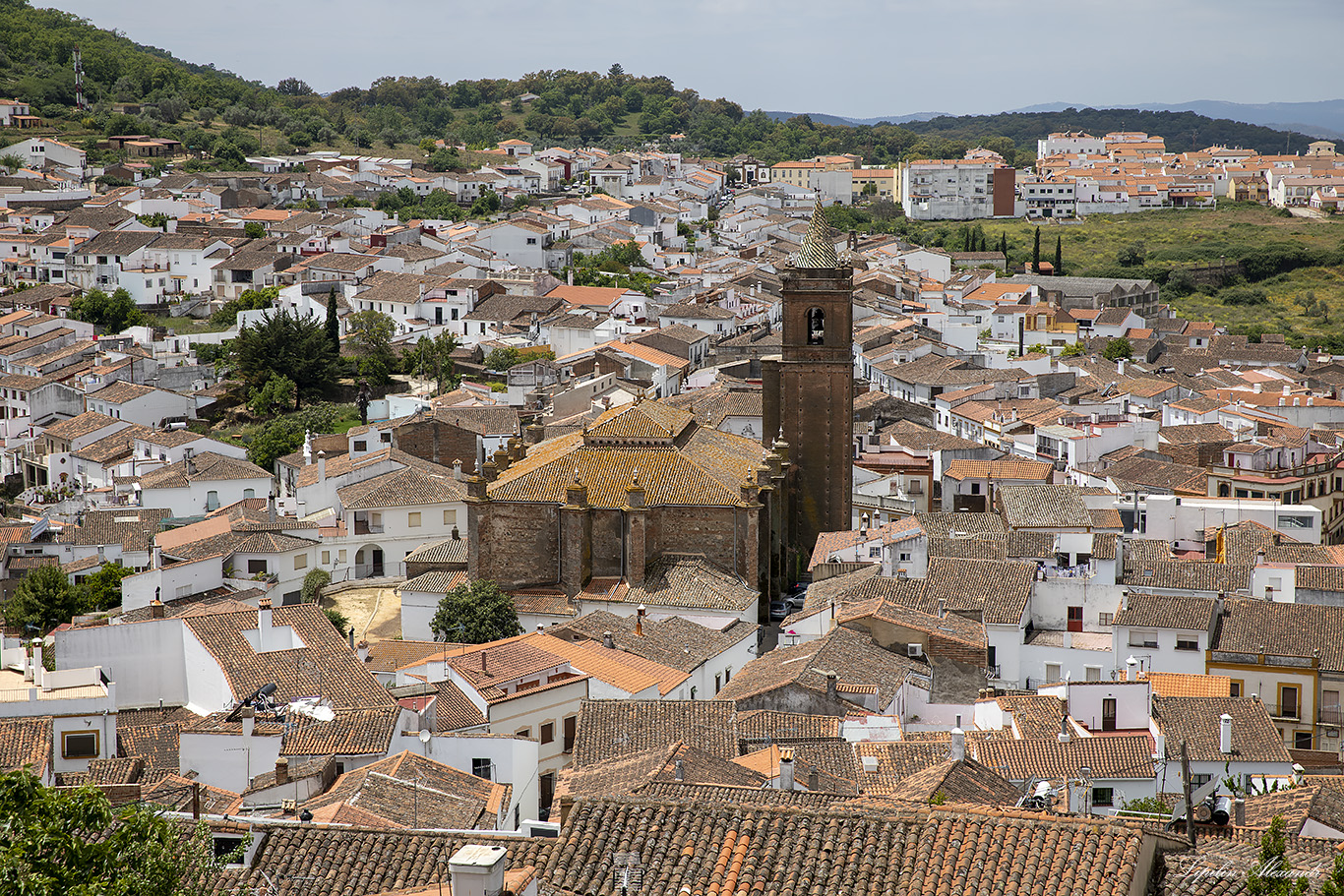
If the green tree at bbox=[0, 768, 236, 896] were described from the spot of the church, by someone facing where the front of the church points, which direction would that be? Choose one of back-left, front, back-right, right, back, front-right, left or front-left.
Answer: back
